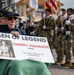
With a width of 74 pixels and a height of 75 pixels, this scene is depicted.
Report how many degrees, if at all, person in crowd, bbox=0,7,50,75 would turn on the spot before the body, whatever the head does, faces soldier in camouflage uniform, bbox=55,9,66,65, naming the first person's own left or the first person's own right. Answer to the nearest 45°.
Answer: approximately 135° to the first person's own left

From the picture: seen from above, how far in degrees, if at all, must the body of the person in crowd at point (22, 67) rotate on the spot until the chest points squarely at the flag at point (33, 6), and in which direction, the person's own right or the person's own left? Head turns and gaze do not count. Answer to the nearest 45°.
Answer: approximately 135° to the person's own left

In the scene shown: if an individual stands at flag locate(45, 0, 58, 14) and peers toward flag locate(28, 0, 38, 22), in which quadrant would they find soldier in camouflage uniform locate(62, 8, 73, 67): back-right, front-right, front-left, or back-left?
back-left

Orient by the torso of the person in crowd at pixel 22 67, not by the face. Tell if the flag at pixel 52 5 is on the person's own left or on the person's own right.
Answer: on the person's own left

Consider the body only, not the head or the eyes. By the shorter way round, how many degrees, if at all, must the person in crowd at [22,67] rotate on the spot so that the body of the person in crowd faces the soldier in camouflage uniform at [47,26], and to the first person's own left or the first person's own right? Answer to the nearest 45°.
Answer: approximately 135° to the first person's own left

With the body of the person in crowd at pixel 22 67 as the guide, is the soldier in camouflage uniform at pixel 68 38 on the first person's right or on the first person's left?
on the first person's left

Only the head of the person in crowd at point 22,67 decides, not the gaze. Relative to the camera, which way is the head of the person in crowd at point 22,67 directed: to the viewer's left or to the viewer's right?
to the viewer's right

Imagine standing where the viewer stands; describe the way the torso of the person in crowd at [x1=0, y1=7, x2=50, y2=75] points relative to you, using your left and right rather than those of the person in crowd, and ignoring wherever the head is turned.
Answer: facing the viewer and to the right of the viewer
